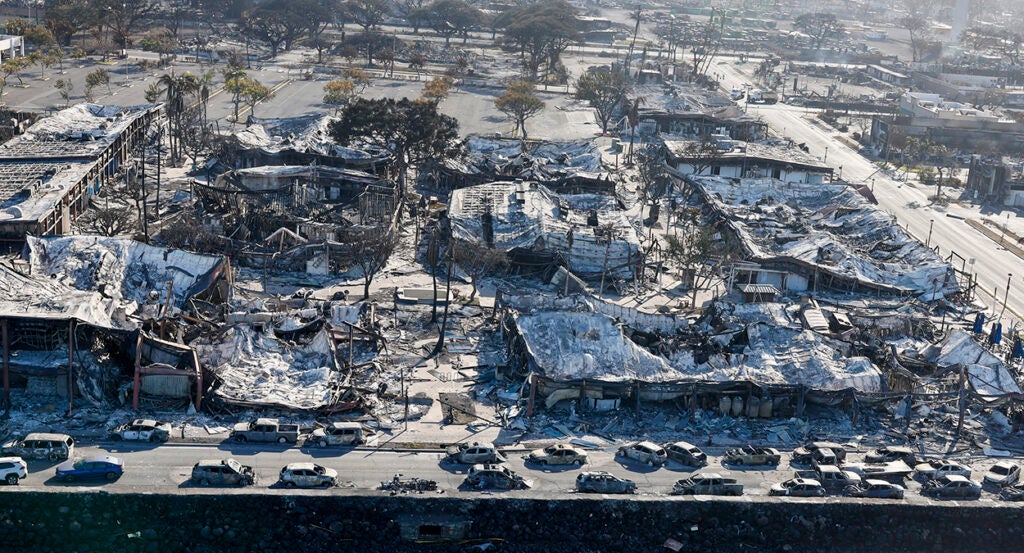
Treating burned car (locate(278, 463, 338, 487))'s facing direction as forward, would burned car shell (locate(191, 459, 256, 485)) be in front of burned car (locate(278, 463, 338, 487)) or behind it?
behind

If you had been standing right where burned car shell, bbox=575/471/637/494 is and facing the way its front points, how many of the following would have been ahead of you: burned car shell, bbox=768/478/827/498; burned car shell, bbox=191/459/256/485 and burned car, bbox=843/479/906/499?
2

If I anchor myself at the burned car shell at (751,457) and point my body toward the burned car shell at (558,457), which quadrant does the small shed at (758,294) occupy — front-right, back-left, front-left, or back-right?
back-right

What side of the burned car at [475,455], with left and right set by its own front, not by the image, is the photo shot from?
left

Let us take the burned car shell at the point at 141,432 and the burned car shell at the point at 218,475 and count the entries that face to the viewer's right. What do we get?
1

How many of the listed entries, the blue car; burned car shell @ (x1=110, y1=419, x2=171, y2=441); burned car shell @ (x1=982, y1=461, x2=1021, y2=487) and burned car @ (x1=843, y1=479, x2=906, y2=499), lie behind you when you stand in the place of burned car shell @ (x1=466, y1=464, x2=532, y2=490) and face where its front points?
2

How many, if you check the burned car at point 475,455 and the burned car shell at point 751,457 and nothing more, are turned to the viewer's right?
0

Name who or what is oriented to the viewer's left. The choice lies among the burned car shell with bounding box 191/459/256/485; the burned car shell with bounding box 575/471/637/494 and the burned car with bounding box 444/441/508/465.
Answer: the burned car

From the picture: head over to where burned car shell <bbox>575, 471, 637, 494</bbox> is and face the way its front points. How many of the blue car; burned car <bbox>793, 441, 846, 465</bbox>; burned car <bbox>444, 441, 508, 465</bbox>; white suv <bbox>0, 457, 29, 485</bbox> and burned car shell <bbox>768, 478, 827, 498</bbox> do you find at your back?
3

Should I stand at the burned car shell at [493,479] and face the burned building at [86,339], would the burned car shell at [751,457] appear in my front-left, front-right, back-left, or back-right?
back-right

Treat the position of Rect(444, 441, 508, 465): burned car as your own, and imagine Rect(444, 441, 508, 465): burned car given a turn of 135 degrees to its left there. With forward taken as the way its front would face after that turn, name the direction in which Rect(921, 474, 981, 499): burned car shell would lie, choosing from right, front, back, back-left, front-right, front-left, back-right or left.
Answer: front-left

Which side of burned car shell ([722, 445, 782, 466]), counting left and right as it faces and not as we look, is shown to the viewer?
left

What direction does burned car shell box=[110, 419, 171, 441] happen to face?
to the viewer's left

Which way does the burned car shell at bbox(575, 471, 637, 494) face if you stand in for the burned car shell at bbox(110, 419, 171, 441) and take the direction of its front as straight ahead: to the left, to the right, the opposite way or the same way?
the opposite way

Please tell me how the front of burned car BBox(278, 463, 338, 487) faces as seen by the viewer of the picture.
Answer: facing to the right of the viewer

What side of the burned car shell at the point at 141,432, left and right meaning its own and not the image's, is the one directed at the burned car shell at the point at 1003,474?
back
